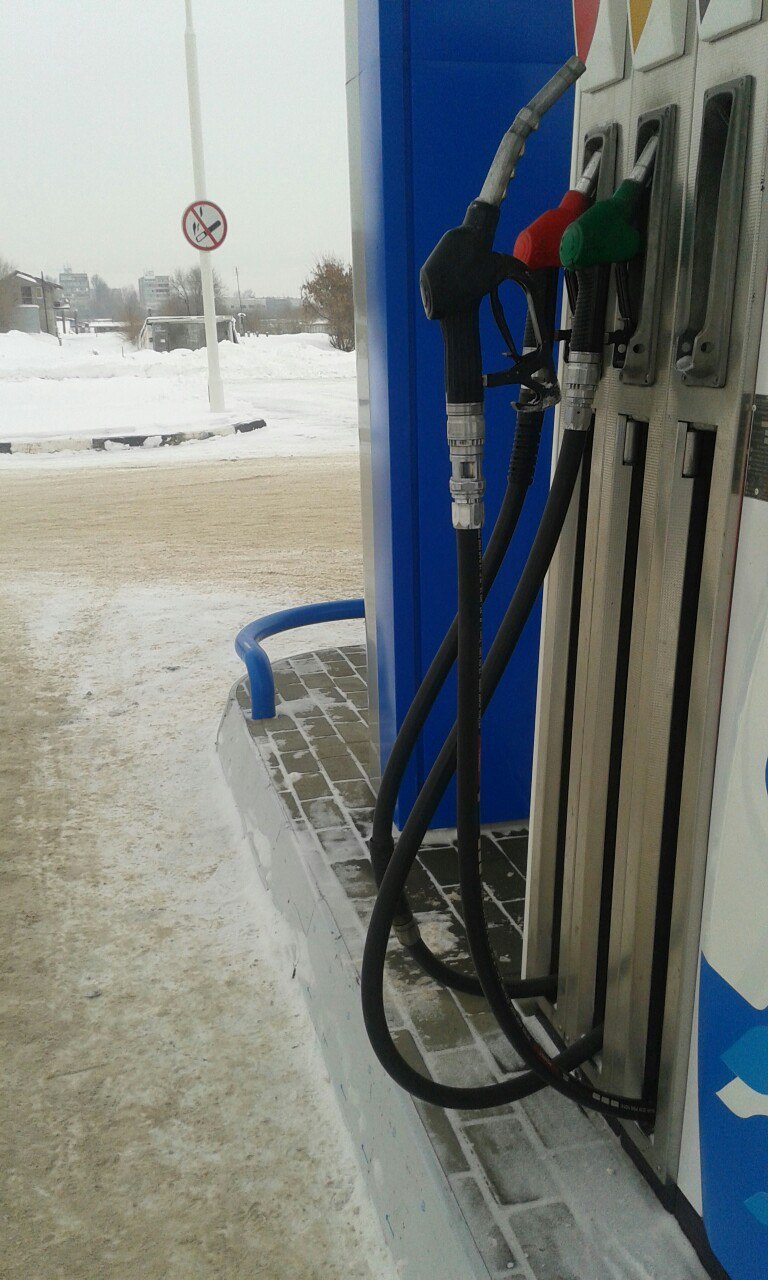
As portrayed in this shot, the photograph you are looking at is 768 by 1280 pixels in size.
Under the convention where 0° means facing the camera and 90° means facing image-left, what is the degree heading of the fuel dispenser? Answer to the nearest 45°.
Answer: approximately 45°

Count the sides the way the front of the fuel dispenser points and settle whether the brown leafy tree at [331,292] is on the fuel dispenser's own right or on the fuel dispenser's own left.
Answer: on the fuel dispenser's own right

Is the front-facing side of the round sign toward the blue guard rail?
yes

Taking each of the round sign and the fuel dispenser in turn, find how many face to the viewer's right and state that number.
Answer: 0

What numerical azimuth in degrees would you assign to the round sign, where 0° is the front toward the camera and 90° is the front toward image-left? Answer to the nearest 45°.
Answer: approximately 0°

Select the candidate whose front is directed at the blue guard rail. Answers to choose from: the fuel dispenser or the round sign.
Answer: the round sign

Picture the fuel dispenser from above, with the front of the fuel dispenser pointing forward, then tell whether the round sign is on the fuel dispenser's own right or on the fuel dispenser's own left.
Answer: on the fuel dispenser's own right

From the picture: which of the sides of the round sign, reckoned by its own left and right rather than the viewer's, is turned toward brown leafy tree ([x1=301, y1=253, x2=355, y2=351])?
back

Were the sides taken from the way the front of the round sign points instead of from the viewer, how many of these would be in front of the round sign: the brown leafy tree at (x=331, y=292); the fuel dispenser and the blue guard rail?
2

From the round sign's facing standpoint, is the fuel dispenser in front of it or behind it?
in front

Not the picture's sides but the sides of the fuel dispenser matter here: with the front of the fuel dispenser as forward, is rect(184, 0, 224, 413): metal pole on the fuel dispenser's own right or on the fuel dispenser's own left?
on the fuel dispenser's own right

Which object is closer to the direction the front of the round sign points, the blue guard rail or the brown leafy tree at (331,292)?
the blue guard rail
